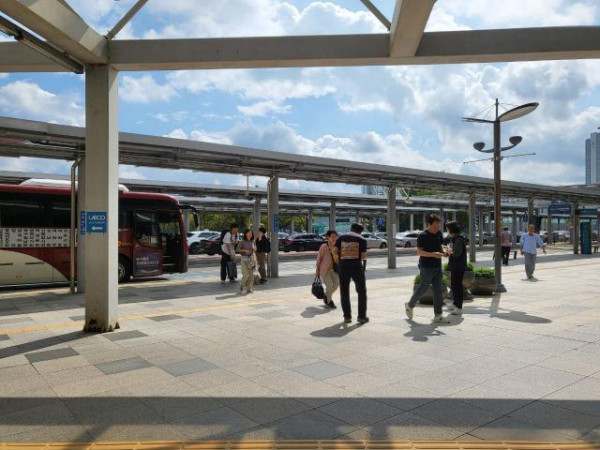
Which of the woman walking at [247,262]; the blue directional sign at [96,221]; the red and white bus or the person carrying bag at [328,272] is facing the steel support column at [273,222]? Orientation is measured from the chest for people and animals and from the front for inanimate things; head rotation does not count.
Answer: the red and white bus

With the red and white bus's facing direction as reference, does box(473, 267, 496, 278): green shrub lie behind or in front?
in front

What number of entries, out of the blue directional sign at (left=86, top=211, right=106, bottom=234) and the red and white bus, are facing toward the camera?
1

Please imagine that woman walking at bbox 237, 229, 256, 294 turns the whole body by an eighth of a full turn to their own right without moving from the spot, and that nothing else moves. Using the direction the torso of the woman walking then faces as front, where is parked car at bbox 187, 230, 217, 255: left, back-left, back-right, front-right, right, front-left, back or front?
back-right

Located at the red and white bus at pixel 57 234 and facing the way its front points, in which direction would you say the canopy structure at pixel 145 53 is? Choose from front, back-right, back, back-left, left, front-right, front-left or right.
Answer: right

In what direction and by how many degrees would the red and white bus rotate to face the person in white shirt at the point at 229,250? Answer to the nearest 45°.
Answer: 0° — it already faces them

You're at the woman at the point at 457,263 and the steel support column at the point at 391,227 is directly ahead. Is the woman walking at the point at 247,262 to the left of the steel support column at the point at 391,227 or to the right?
left

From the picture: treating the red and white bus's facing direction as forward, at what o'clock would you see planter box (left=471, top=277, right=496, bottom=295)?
The planter box is roughly at 1 o'clock from the red and white bus.

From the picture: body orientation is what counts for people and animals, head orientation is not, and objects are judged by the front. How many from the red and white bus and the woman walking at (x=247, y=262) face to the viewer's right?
1

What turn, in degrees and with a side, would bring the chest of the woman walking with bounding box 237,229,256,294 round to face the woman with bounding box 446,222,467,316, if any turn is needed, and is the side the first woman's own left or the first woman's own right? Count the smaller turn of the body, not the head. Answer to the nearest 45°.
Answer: approximately 45° to the first woman's own left

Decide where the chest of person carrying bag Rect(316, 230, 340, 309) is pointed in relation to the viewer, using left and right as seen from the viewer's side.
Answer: facing the viewer and to the right of the viewer

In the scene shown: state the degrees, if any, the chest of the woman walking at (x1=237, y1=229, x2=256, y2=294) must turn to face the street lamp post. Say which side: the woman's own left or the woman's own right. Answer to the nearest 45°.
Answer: approximately 90° to the woman's own left

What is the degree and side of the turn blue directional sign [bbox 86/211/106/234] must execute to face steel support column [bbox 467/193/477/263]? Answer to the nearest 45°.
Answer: approximately 135° to its left

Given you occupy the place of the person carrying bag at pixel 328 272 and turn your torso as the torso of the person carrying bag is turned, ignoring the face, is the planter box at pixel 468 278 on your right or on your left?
on your left

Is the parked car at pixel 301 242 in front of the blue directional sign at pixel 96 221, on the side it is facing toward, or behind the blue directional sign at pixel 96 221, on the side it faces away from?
behind

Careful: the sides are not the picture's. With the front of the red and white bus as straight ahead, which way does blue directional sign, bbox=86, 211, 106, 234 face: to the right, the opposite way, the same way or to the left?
to the right

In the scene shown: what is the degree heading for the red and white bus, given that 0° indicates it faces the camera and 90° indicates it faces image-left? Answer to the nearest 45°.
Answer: approximately 270°

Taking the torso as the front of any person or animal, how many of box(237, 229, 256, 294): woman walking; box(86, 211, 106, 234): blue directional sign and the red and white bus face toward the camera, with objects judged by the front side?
2

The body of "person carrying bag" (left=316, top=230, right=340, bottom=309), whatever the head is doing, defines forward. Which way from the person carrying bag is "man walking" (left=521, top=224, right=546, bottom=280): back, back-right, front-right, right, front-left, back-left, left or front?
left
